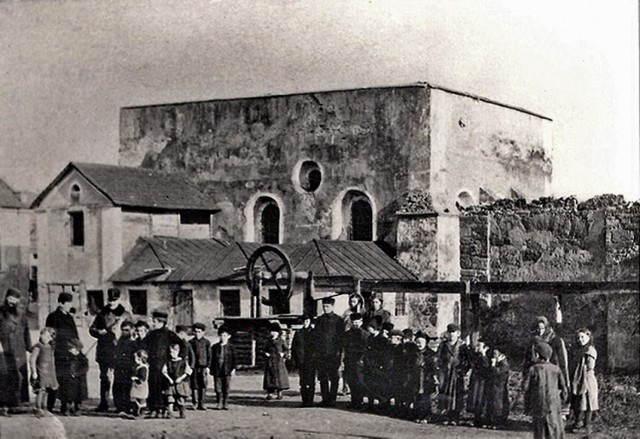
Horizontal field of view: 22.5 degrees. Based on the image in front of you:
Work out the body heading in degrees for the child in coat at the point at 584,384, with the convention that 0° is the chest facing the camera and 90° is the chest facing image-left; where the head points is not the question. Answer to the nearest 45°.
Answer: approximately 45°

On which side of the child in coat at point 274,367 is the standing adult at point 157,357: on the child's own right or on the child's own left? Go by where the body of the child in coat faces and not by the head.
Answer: on the child's own right

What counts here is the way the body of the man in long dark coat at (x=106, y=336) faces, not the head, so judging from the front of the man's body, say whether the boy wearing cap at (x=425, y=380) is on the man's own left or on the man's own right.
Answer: on the man's own left

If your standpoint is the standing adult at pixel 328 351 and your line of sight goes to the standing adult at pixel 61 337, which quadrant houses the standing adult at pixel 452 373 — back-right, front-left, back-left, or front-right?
back-left

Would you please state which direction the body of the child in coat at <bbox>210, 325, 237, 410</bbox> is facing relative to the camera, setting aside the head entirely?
toward the camera

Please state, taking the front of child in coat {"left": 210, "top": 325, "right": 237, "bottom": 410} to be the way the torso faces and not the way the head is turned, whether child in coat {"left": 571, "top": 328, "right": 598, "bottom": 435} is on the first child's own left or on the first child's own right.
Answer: on the first child's own left

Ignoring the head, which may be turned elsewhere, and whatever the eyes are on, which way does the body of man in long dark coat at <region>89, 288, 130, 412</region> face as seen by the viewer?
toward the camera

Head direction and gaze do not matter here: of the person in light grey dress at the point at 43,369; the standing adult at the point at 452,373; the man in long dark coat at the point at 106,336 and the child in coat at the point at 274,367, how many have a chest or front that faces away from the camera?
0

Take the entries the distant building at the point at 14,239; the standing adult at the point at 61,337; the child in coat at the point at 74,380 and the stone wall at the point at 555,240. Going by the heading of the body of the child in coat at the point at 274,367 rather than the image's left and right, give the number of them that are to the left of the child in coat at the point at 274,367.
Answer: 1

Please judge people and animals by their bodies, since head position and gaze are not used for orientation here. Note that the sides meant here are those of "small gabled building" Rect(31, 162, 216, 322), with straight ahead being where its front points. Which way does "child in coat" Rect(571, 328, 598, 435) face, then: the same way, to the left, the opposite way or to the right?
the same way
